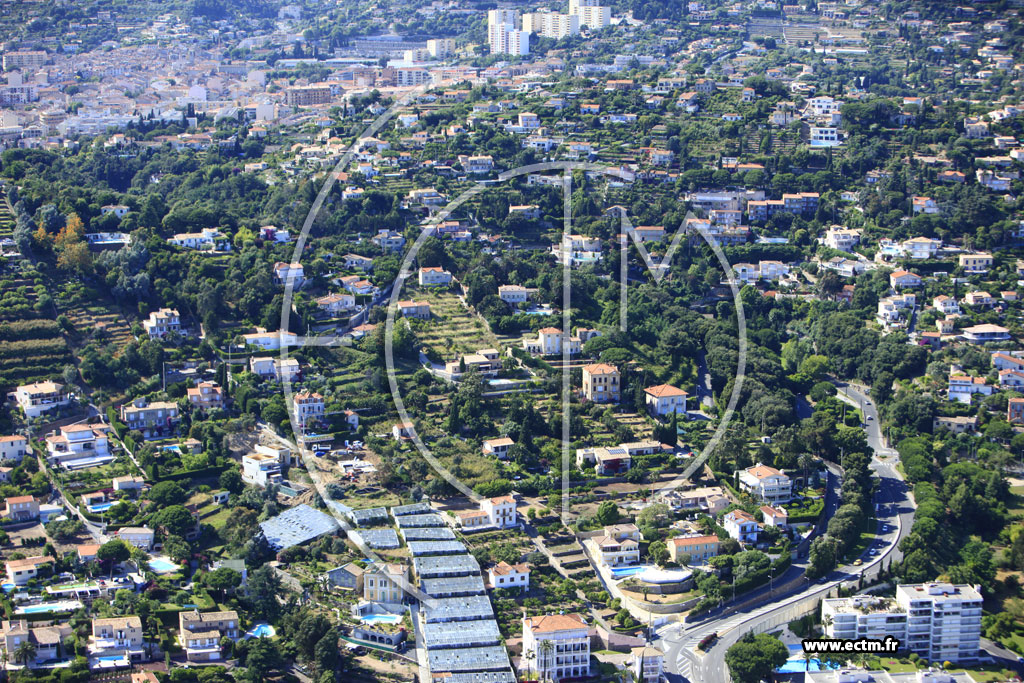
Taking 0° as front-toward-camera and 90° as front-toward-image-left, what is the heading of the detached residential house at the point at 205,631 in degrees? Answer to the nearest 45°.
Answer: approximately 0°

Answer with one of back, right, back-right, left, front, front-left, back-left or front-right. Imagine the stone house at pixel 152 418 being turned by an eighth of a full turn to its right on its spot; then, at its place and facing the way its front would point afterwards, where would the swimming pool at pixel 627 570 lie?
left

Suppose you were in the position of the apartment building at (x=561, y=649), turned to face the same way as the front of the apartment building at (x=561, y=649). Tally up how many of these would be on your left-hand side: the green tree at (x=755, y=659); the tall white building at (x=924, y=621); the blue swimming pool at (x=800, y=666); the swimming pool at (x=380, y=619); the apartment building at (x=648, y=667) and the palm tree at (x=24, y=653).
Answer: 4

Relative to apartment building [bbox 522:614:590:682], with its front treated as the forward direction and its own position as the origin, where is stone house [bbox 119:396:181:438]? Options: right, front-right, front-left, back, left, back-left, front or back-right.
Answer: back-right

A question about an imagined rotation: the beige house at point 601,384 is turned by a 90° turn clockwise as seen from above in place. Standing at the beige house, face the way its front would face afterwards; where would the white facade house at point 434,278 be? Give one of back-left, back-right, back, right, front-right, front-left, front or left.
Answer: front-right

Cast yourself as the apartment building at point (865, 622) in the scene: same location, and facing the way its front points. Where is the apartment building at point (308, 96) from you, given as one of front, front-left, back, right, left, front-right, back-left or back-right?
back-right

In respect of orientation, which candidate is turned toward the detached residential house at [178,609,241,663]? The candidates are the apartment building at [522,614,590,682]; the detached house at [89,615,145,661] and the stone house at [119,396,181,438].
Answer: the stone house at [119,396,181,438]

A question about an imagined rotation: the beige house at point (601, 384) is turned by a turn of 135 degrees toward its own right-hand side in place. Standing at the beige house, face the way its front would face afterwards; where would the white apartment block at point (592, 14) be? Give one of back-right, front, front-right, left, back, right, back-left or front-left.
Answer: front-right

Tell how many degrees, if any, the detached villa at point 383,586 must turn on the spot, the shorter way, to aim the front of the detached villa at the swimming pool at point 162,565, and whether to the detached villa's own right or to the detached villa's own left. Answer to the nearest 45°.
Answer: approximately 90° to the detached villa's own right

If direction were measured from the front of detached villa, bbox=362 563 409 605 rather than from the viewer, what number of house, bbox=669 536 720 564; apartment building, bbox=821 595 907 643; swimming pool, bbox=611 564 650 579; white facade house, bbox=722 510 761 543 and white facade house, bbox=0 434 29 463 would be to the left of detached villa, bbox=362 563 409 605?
4

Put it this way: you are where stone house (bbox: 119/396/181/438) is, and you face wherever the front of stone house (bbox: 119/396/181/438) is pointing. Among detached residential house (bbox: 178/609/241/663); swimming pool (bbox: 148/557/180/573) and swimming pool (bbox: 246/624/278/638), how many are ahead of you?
3
